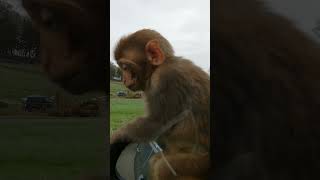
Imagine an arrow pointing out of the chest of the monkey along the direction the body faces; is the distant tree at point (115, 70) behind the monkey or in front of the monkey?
in front

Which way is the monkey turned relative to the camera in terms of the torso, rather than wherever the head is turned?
to the viewer's left
